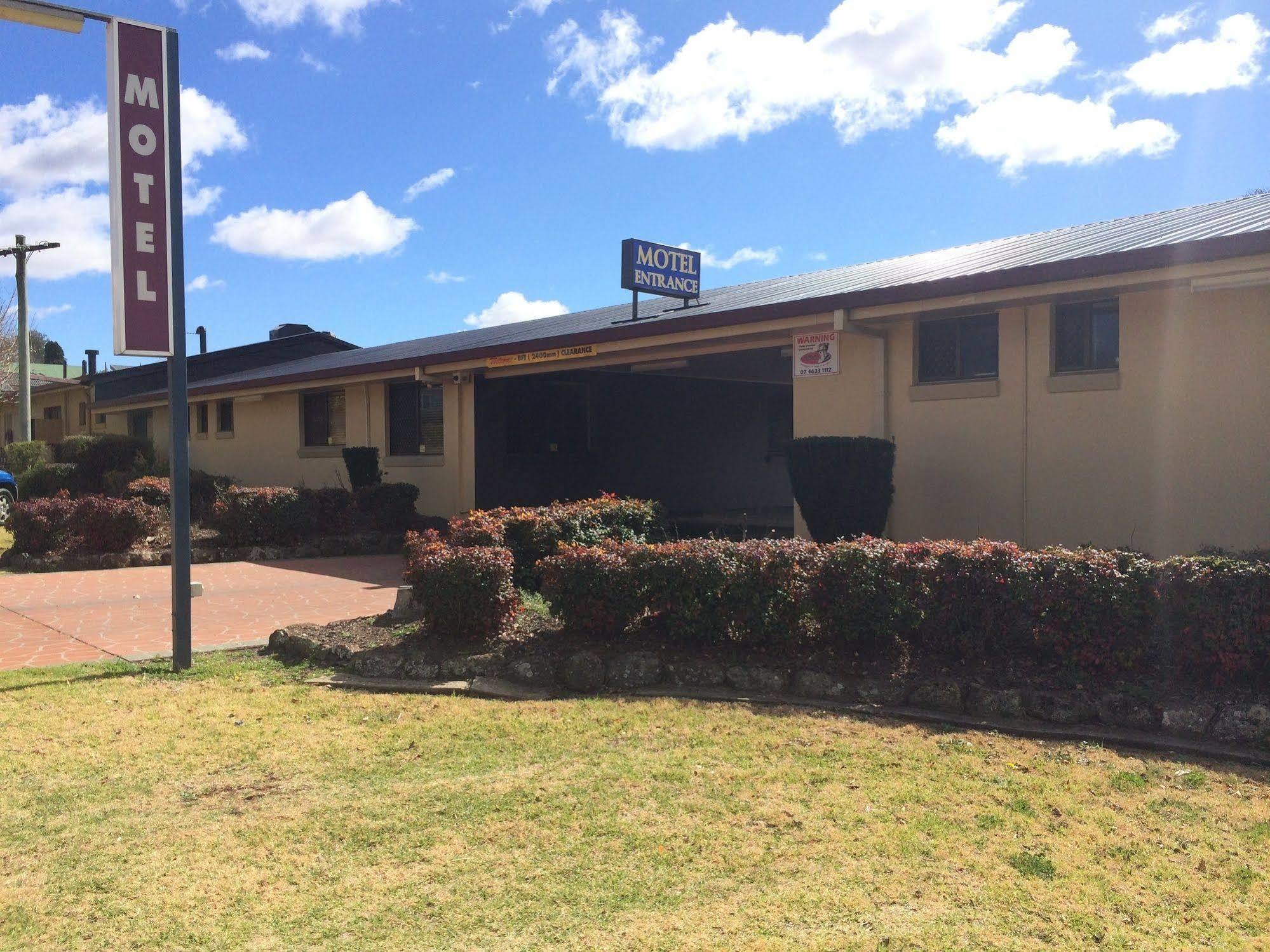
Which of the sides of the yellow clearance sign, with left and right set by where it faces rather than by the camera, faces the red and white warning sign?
left

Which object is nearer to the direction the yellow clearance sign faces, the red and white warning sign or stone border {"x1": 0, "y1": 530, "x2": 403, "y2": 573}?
the stone border

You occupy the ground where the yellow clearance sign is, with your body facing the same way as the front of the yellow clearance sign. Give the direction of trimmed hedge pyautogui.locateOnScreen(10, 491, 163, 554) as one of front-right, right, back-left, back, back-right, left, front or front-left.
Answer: front-right

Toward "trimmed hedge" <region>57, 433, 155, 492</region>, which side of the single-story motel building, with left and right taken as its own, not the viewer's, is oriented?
right

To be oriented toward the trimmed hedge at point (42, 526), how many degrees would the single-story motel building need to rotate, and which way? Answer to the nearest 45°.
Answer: approximately 45° to its right

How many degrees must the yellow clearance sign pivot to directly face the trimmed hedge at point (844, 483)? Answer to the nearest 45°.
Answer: approximately 90° to its left

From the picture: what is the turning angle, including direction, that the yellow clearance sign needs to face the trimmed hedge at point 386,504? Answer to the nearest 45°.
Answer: approximately 90° to its right

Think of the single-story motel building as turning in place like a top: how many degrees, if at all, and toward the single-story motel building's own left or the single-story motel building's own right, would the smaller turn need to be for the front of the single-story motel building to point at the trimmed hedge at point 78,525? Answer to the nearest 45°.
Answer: approximately 45° to the single-story motel building's own right

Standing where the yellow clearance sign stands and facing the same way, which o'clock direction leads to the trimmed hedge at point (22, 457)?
The trimmed hedge is roughly at 3 o'clock from the yellow clearance sign.

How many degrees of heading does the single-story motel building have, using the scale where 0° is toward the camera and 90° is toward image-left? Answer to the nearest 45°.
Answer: approximately 45°
